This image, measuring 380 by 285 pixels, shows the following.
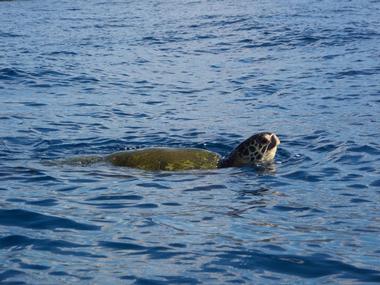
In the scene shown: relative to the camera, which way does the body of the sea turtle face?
to the viewer's right
